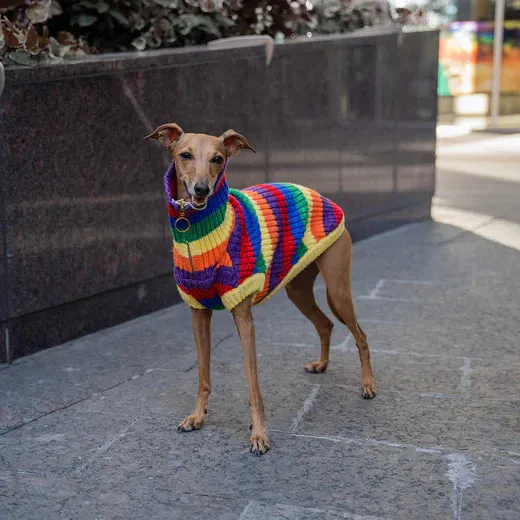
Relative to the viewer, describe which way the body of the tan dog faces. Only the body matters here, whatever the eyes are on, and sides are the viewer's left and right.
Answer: facing the viewer and to the left of the viewer
